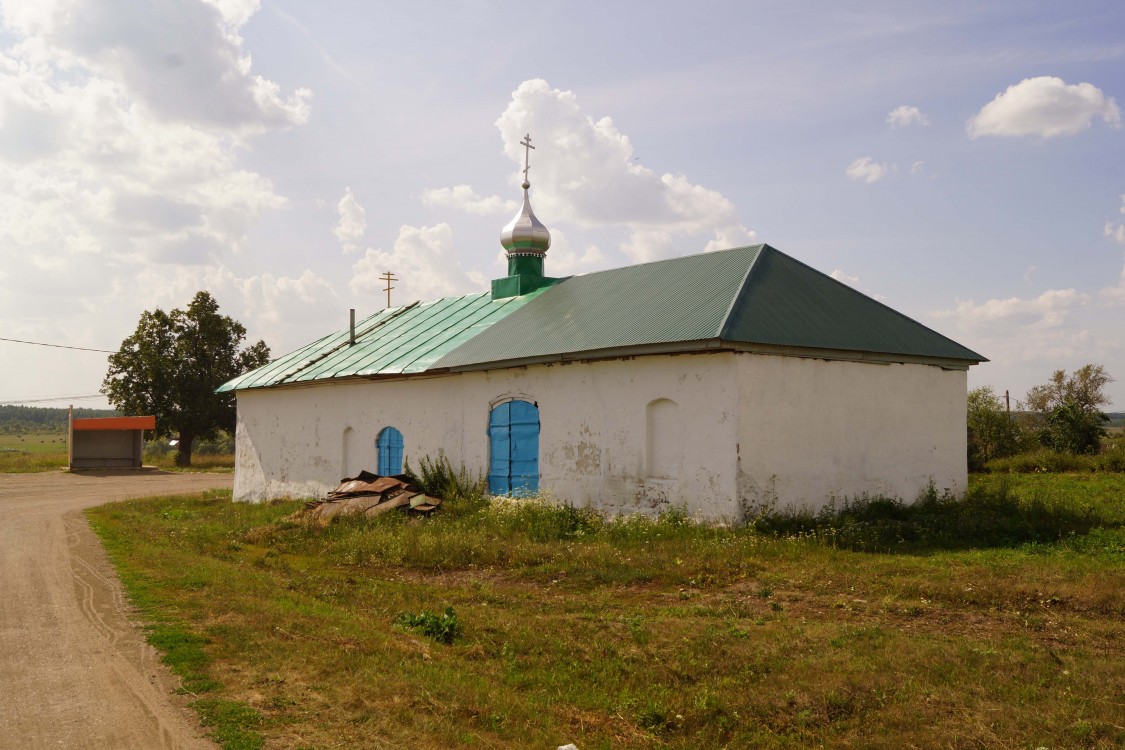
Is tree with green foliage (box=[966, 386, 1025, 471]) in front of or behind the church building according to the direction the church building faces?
behind

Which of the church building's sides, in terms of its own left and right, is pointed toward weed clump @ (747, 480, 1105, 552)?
left

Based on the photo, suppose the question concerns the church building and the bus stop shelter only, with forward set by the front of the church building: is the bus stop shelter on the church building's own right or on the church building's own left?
on the church building's own right

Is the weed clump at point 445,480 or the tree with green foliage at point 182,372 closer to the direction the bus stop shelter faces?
the weed clump

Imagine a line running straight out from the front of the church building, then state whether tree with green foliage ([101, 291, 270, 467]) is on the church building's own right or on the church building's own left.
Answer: on the church building's own right

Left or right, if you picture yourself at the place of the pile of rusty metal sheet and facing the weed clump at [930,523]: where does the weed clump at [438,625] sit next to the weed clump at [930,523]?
right

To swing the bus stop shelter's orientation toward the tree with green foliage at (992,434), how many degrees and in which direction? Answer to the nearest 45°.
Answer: approximately 45° to its left

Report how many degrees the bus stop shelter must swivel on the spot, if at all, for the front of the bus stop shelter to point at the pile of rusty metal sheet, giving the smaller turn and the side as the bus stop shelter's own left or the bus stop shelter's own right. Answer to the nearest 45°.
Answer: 0° — it already faces it

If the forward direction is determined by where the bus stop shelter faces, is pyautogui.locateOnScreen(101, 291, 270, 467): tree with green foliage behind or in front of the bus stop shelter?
behind

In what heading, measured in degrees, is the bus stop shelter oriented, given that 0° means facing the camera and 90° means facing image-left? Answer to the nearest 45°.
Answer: approximately 0°
